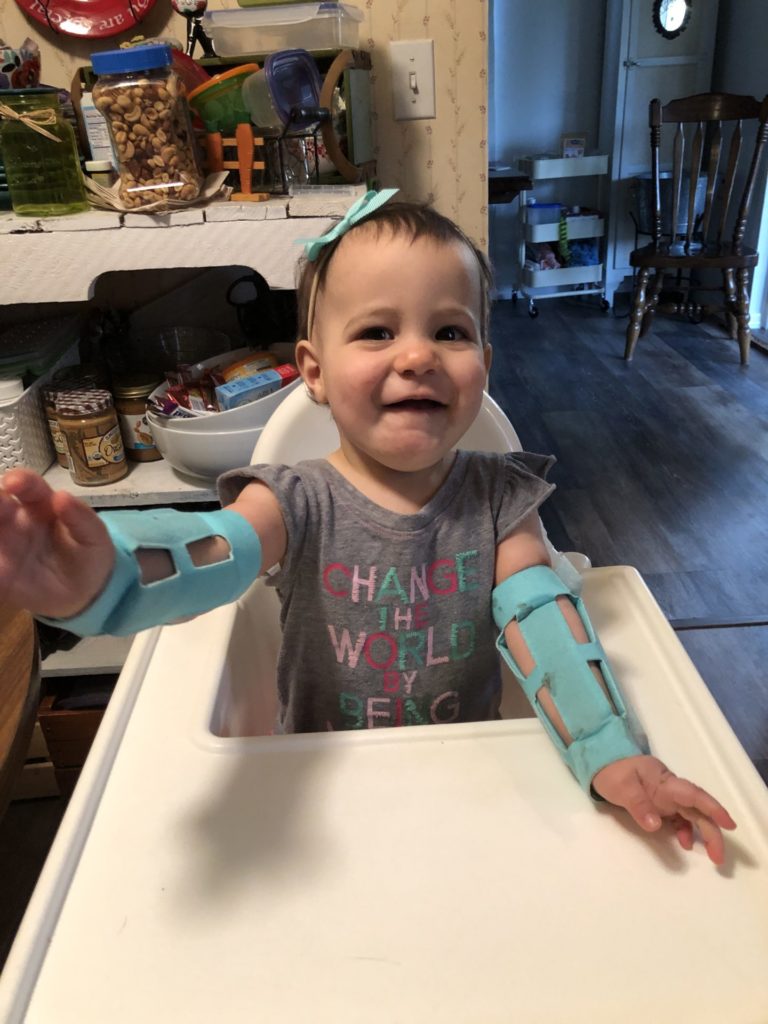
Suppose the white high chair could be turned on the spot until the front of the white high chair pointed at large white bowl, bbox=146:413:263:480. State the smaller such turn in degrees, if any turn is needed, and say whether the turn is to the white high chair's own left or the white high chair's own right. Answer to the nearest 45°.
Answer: approximately 180°

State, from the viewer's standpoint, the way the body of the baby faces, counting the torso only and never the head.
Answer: toward the camera

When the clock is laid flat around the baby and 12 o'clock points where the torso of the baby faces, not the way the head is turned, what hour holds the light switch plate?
The light switch plate is roughly at 6 o'clock from the baby.

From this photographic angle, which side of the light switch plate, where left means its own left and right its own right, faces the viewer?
front

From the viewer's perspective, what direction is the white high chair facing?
toward the camera

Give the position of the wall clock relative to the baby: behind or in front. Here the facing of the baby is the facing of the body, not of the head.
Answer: behind

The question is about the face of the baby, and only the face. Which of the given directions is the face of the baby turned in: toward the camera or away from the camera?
toward the camera

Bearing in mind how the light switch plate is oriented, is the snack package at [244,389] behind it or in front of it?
in front

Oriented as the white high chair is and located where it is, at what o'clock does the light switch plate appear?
The light switch plate is roughly at 6 o'clock from the white high chair.

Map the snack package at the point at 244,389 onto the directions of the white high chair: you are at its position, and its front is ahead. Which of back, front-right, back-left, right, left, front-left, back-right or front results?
back

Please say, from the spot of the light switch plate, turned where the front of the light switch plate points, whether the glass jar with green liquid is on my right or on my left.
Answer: on my right

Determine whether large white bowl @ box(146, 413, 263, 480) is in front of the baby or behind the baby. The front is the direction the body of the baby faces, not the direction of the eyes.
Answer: behind

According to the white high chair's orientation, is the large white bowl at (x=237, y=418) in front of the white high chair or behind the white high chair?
behind

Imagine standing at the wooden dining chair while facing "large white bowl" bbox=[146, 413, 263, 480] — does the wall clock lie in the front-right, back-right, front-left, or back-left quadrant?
back-right

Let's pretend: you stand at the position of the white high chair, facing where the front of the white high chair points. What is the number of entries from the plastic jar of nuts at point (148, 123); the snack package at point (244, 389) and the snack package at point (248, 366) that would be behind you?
3

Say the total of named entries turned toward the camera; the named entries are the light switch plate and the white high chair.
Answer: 2

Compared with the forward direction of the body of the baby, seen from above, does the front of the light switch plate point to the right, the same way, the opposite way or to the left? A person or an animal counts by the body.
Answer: the same way
